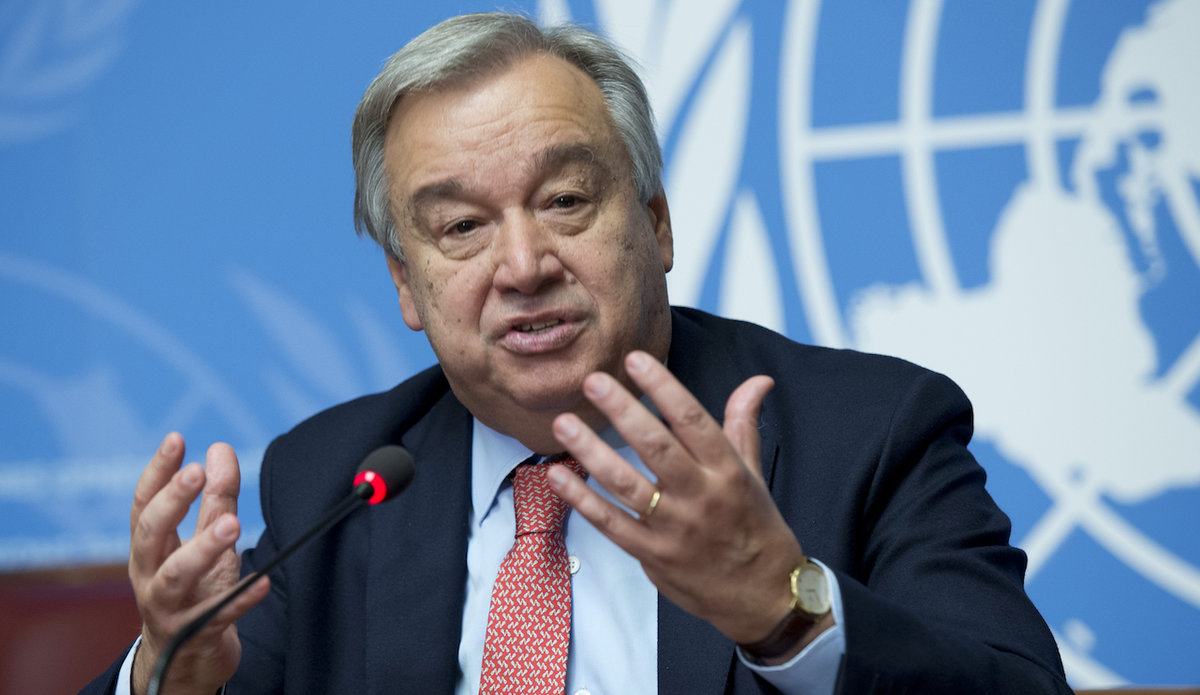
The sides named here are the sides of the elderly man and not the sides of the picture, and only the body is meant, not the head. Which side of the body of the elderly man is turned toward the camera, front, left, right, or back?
front

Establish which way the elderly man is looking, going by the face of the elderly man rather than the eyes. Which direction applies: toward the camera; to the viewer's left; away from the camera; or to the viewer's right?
toward the camera

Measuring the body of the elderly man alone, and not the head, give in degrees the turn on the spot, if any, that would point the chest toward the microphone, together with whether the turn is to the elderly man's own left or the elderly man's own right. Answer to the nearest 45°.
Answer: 0° — they already face it
